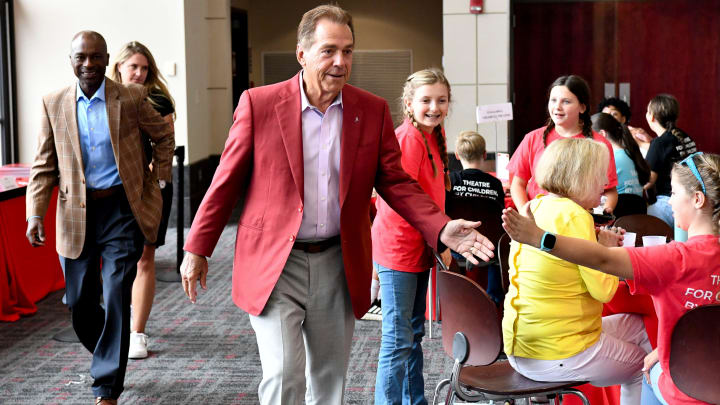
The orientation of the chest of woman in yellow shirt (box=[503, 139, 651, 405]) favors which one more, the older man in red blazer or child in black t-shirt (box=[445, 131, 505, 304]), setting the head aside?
the child in black t-shirt

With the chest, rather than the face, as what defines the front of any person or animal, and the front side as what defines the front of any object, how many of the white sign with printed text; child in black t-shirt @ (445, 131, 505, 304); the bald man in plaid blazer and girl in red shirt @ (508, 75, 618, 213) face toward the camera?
3

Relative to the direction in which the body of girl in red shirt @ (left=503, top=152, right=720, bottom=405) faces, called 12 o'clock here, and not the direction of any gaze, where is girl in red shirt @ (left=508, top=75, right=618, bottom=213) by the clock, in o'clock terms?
girl in red shirt @ (left=508, top=75, right=618, bottom=213) is roughly at 1 o'clock from girl in red shirt @ (left=503, top=152, right=720, bottom=405).

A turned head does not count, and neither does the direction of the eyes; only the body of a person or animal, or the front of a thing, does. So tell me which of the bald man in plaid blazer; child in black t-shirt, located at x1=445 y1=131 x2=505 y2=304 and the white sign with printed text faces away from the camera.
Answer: the child in black t-shirt

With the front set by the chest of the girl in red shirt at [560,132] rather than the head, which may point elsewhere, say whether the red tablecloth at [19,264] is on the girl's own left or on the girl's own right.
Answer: on the girl's own right

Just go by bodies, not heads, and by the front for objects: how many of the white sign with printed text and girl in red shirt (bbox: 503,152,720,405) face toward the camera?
1

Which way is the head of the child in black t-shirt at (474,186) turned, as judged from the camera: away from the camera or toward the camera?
away from the camera

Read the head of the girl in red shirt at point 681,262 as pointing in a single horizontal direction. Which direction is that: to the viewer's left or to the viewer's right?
to the viewer's left

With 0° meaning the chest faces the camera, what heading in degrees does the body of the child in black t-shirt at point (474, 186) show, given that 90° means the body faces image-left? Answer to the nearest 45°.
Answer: approximately 180°
